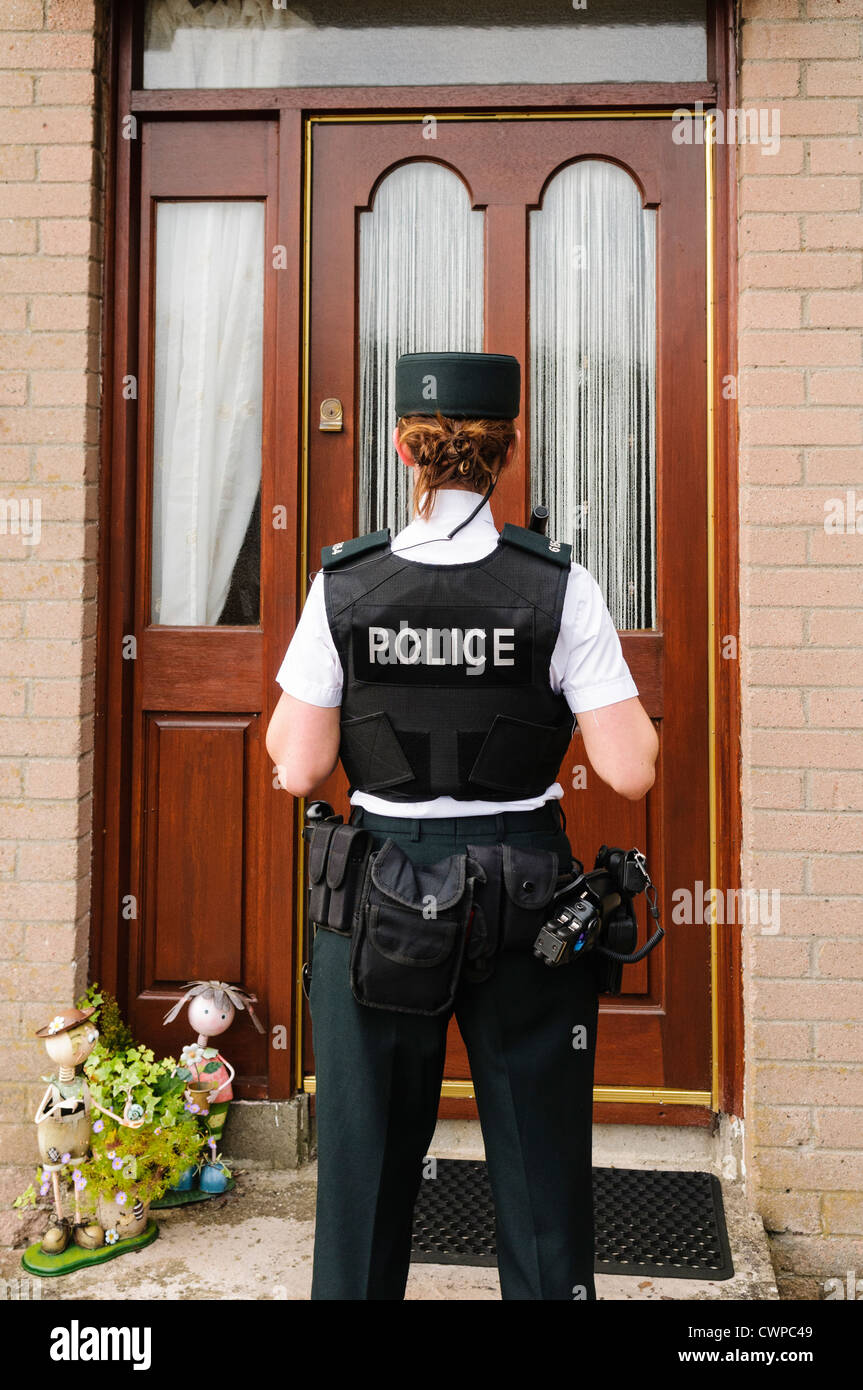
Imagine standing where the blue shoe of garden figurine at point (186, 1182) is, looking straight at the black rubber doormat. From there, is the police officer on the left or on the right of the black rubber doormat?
right

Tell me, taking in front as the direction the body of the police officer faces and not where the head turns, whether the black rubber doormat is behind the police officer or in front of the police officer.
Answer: in front

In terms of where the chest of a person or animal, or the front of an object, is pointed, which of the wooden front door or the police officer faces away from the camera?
the police officer

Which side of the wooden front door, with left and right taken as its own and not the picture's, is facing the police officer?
front

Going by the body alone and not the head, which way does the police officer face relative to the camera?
away from the camera

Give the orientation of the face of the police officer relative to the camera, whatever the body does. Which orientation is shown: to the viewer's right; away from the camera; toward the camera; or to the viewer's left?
away from the camera

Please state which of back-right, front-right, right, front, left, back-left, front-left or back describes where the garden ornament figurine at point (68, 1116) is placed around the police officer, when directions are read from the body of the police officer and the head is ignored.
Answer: front-left

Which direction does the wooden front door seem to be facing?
toward the camera

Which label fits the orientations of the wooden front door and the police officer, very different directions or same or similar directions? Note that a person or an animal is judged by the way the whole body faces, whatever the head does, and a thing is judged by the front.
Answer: very different directions

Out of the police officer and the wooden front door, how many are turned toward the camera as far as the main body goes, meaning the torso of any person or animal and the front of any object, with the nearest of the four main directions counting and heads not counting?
1
